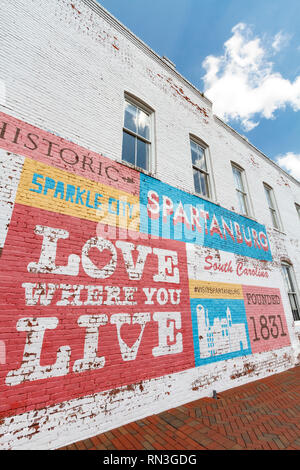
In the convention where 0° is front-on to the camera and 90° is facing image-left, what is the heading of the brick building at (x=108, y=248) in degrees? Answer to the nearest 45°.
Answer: approximately 315°
